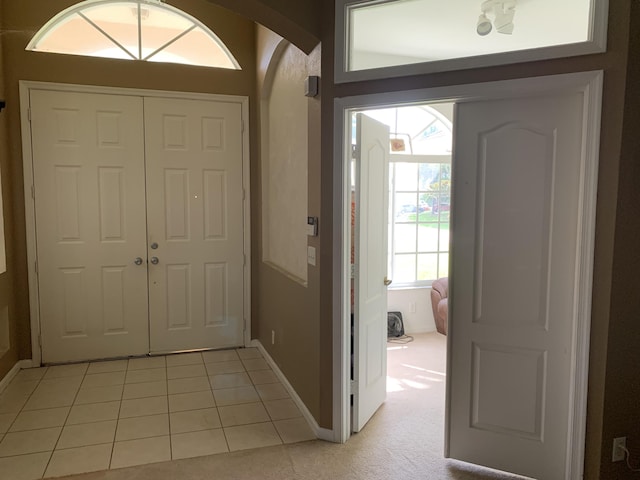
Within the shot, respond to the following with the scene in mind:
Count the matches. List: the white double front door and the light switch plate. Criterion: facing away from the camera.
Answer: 0

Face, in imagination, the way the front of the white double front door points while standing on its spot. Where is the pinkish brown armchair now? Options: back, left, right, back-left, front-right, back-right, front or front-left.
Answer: left

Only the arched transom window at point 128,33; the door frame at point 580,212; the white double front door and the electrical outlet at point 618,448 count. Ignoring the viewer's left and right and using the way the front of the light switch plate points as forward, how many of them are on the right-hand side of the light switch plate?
2

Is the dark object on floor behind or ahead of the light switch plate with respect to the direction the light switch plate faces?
behind

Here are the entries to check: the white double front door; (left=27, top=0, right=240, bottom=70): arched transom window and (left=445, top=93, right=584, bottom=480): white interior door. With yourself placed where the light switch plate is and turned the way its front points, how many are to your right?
2

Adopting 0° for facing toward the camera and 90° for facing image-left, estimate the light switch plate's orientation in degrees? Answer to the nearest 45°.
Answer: approximately 45°

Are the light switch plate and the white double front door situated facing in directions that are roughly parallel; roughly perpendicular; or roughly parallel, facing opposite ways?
roughly perpendicular

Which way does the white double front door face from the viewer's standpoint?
toward the camera

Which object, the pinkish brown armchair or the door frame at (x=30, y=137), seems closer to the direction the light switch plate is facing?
the door frame

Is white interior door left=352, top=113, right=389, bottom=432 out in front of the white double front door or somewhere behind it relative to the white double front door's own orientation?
in front

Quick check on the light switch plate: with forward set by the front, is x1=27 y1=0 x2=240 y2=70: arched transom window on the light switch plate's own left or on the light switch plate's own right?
on the light switch plate's own right

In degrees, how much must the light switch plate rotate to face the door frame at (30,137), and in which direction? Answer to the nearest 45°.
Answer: approximately 90° to its right

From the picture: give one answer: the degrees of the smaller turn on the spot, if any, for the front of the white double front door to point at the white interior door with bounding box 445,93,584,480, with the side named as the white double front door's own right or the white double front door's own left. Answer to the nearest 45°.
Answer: approximately 45° to the white double front door's own left
